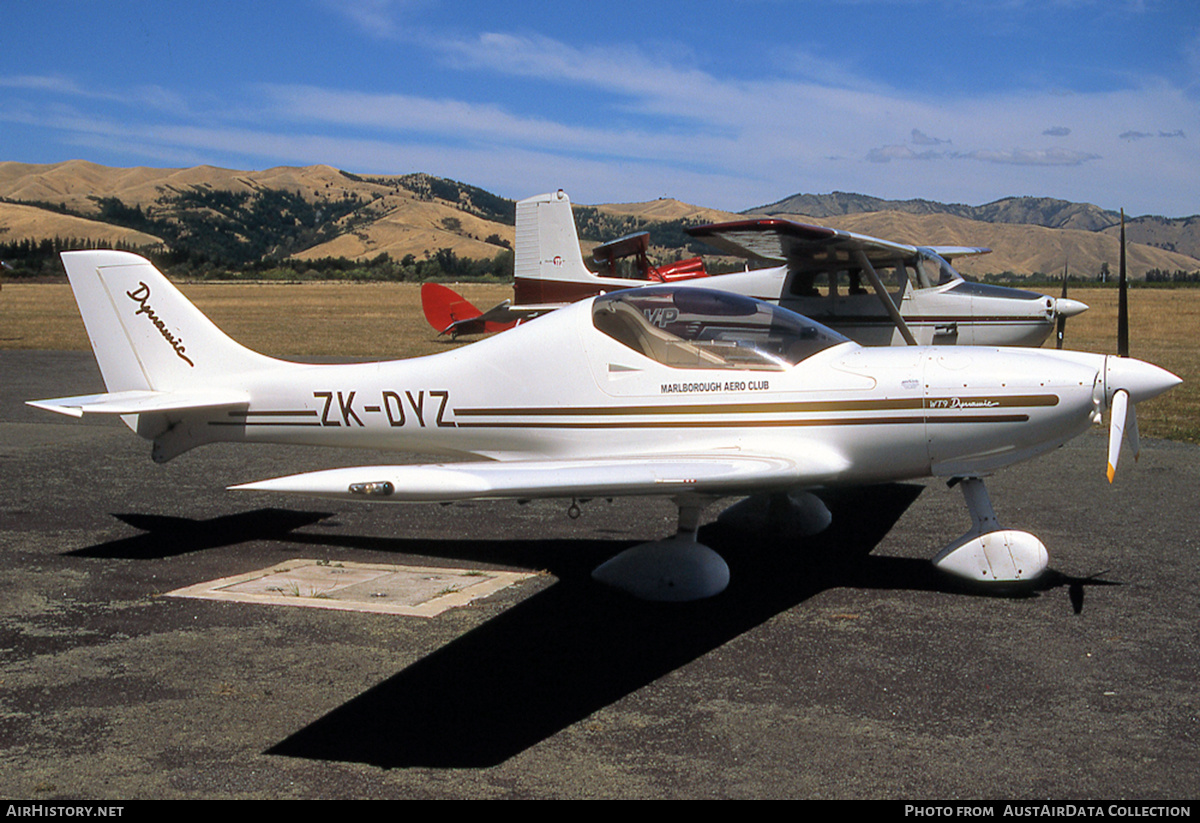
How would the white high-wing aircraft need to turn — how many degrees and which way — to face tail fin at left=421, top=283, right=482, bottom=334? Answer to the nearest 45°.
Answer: approximately 135° to its left

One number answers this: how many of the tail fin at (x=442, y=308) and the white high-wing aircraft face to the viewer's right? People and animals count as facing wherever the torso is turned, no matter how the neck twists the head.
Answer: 2

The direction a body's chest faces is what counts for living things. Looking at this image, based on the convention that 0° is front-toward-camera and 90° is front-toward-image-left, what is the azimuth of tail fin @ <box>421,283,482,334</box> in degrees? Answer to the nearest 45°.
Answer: approximately 270°

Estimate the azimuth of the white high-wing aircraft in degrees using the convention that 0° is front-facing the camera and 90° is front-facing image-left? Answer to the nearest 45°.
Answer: approximately 270°

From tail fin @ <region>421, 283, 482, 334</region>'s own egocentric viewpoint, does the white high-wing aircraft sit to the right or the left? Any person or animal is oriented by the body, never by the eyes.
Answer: on its right

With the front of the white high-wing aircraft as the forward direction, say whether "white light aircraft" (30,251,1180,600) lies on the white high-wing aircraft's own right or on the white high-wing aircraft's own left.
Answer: on the white high-wing aircraft's own right

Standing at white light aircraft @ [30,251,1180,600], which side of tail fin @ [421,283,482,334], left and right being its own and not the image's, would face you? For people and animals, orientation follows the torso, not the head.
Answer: right
